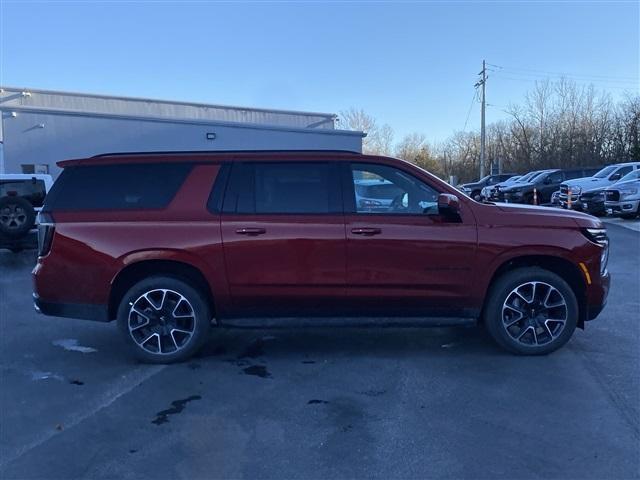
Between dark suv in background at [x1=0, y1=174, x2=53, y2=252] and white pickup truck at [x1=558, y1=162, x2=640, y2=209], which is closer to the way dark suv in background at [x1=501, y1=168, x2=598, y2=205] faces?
the dark suv in background

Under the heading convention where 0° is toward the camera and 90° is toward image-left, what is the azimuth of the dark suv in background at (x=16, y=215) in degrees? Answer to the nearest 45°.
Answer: approximately 180°

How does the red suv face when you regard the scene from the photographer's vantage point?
facing to the right of the viewer

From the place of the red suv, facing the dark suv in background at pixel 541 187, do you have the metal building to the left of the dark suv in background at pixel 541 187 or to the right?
left

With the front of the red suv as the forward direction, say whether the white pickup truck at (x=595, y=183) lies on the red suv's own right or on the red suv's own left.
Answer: on the red suv's own left

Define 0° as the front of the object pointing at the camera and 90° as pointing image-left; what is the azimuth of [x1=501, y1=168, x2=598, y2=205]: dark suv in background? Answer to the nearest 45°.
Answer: approximately 45°

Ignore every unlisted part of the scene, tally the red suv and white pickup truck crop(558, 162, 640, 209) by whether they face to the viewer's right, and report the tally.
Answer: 1

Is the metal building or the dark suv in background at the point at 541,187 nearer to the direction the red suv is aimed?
the dark suv in background

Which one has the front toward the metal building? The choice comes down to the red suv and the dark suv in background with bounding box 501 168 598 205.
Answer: the dark suv in background

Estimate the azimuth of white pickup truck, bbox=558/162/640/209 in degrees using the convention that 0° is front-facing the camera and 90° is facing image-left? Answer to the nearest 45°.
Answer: approximately 45°

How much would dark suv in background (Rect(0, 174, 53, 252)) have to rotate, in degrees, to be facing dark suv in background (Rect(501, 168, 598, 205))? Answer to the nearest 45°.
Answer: approximately 90° to its right
